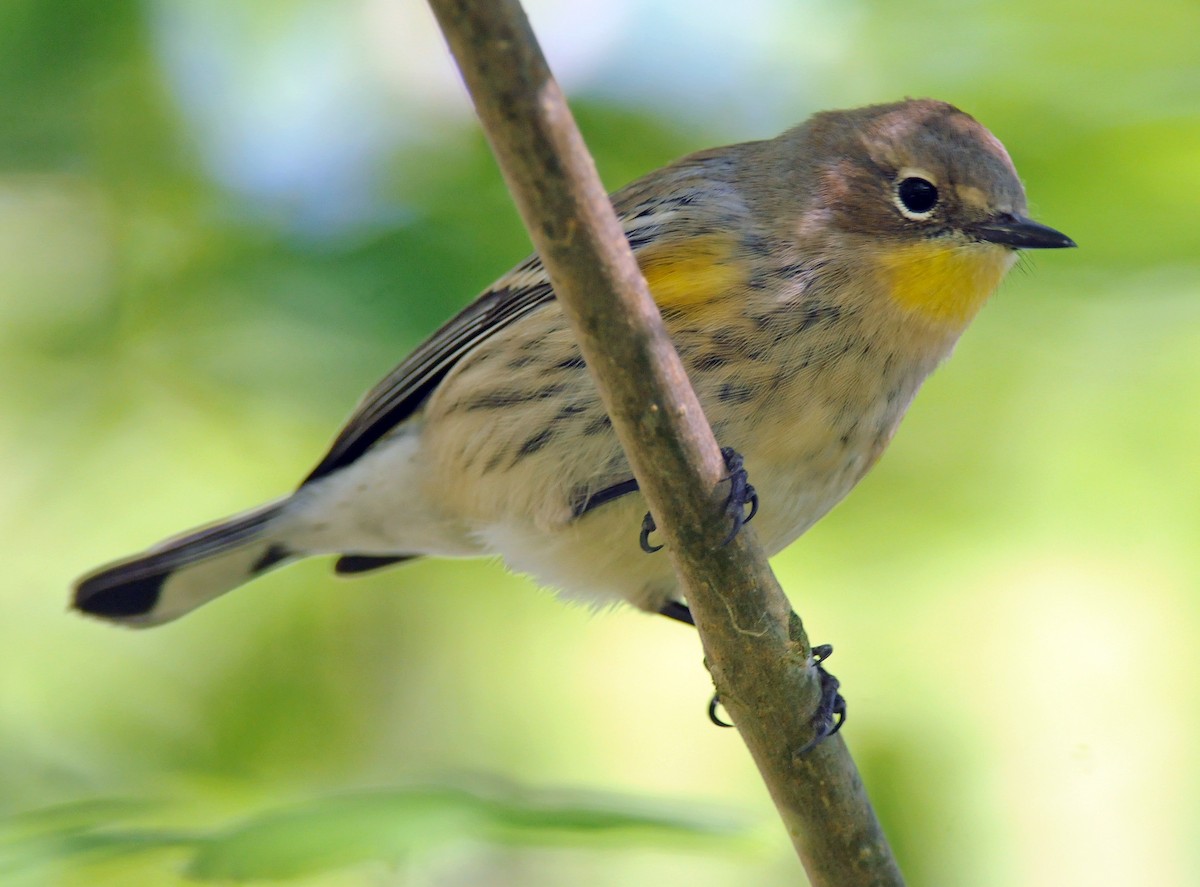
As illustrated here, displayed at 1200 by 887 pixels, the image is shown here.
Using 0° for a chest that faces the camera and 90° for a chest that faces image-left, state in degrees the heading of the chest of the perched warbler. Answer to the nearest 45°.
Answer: approximately 270°
